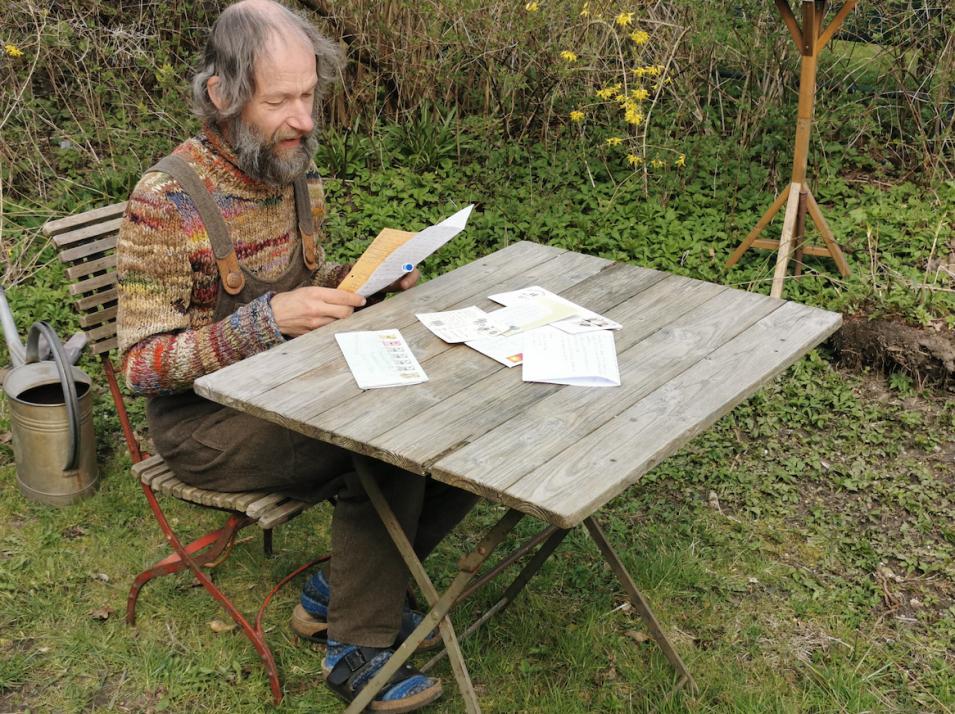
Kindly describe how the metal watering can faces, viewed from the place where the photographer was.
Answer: facing away from the viewer and to the left of the viewer

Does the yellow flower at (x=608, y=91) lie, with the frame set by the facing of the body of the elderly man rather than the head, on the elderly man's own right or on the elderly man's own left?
on the elderly man's own left

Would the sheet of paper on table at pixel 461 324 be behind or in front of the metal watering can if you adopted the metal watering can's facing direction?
behind

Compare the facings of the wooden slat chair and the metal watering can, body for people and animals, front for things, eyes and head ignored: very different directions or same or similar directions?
very different directions

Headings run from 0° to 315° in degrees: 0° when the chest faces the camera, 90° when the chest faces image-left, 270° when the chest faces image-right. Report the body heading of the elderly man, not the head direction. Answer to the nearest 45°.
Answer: approximately 315°

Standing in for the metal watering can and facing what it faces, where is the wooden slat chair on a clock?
The wooden slat chair is roughly at 7 o'clock from the metal watering can.

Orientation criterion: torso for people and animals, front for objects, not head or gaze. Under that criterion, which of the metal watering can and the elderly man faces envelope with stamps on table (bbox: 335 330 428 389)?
the elderly man

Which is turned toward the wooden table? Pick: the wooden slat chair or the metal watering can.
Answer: the wooden slat chair

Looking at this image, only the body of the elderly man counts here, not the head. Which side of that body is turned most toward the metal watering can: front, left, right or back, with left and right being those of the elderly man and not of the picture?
back

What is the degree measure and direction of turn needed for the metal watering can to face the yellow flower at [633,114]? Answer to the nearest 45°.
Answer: approximately 135° to its right

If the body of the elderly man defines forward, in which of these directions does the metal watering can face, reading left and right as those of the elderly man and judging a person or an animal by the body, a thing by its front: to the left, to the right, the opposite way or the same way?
the opposite way

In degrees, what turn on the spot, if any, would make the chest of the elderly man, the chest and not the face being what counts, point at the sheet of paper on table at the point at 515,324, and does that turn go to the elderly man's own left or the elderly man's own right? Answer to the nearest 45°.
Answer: approximately 45° to the elderly man's own left

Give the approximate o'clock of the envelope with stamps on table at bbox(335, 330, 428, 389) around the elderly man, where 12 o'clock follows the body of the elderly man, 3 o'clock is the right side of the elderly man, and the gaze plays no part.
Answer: The envelope with stamps on table is roughly at 12 o'clock from the elderly man.
